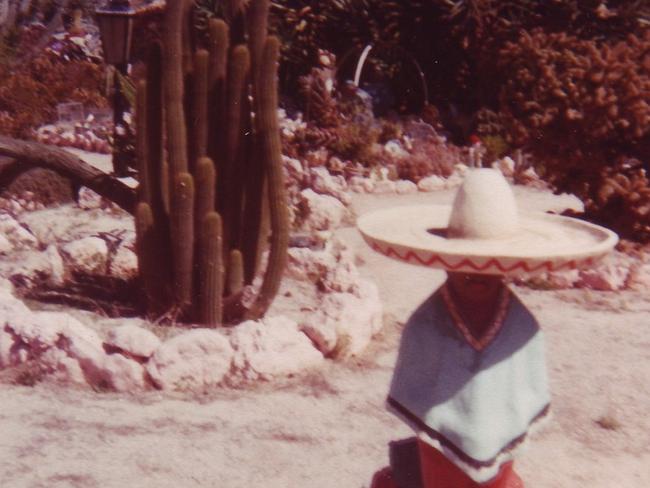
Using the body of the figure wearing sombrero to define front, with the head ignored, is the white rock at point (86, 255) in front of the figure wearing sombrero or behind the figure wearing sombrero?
behind

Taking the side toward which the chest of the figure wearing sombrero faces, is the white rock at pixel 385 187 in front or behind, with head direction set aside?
behind

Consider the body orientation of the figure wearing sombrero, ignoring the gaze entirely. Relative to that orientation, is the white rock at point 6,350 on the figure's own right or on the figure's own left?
on the figure's own right

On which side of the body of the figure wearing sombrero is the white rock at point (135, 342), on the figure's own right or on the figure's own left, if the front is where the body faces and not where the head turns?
on the figure's own right

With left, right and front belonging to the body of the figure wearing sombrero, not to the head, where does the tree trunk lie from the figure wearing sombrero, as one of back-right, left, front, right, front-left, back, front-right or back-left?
back-right

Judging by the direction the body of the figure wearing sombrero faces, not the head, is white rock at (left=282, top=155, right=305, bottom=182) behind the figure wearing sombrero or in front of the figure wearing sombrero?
behind

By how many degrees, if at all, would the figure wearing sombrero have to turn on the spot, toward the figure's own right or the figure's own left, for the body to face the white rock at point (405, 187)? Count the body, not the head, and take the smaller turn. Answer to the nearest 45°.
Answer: approximately 180°

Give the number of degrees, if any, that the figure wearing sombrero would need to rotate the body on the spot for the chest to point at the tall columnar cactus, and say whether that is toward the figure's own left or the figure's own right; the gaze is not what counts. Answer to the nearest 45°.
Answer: approximately 135° to the figure's own right

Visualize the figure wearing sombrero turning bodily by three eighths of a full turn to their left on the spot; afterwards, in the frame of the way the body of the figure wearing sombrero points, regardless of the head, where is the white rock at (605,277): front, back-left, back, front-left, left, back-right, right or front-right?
front-left

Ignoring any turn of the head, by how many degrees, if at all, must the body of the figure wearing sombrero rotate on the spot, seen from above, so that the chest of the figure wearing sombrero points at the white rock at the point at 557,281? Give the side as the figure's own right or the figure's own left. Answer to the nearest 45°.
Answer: approximately 180°

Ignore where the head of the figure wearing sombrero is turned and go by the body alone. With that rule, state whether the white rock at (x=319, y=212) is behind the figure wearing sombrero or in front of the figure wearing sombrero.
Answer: behind

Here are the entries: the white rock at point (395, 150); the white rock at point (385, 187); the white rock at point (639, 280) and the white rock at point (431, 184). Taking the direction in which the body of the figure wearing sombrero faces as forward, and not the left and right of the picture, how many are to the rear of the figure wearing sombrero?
4

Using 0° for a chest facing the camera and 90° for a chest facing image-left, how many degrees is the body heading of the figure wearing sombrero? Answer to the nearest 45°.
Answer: approximately 0°
